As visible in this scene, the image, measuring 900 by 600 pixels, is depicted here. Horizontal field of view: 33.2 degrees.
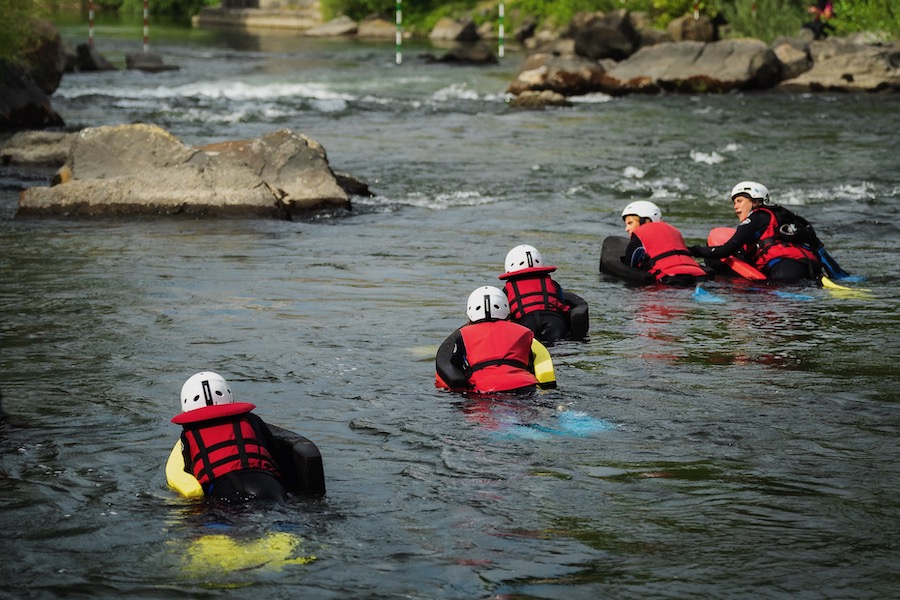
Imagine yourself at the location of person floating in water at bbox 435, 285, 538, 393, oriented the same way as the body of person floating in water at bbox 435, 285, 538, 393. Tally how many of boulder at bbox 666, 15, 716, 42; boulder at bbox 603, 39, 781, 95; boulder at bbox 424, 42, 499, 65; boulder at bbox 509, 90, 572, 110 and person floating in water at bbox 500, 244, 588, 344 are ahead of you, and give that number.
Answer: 5

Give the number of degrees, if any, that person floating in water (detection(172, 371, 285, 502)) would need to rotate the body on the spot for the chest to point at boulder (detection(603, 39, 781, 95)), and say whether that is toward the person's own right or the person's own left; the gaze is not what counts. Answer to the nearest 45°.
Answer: approximately 45° to the person's own right

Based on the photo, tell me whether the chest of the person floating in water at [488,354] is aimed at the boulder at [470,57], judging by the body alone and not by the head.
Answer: yes

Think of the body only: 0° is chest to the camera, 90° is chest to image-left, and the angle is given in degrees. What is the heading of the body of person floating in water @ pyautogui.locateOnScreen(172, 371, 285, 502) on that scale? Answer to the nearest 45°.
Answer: approximately 180°

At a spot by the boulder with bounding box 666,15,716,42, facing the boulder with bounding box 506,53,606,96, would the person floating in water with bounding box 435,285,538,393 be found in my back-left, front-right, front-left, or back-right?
front-left

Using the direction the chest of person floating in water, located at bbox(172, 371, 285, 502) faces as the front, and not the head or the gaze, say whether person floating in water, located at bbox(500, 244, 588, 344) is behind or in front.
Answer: in front

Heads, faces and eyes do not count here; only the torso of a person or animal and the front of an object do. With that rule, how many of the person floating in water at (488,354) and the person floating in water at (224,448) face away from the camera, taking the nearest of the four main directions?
2

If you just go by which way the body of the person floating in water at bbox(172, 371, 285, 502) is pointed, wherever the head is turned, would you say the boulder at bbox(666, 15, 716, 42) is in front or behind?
in front

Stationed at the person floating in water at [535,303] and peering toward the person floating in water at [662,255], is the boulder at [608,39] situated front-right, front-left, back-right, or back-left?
front-left

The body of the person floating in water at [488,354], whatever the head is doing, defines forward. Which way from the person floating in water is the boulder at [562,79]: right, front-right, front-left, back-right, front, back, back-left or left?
front

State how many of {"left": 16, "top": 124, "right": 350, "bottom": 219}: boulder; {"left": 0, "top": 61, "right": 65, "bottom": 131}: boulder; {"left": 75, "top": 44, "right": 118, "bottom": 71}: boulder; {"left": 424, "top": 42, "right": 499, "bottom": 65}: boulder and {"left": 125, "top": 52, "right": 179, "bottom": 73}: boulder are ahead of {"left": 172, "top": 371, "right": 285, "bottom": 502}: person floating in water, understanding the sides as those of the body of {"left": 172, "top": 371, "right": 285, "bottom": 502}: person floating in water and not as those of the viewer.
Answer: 5

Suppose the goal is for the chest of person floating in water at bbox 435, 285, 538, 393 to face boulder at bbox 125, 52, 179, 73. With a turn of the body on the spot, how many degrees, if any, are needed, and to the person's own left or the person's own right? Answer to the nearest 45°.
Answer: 0° — they already face it

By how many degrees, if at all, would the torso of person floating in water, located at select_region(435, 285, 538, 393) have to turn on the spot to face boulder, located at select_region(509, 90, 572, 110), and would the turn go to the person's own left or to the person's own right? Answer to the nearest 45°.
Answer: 0° — they already face it

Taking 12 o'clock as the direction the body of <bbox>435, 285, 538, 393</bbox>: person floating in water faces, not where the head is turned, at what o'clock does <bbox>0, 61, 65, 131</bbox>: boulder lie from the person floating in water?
The boulder is roughly at 11 o'clock from the person floating in water.

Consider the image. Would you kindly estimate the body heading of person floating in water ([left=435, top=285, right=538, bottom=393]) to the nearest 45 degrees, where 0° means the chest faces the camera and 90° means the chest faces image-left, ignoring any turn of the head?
approximately 180°

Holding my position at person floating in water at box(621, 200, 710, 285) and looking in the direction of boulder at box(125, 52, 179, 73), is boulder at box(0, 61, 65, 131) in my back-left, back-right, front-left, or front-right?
front-left

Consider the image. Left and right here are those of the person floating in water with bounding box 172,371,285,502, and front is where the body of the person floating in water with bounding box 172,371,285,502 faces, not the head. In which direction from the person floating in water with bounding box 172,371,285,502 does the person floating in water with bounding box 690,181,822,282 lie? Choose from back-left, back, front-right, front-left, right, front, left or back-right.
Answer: front-right

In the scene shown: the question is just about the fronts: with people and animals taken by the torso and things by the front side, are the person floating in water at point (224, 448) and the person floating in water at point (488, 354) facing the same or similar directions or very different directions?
same or similar directions
